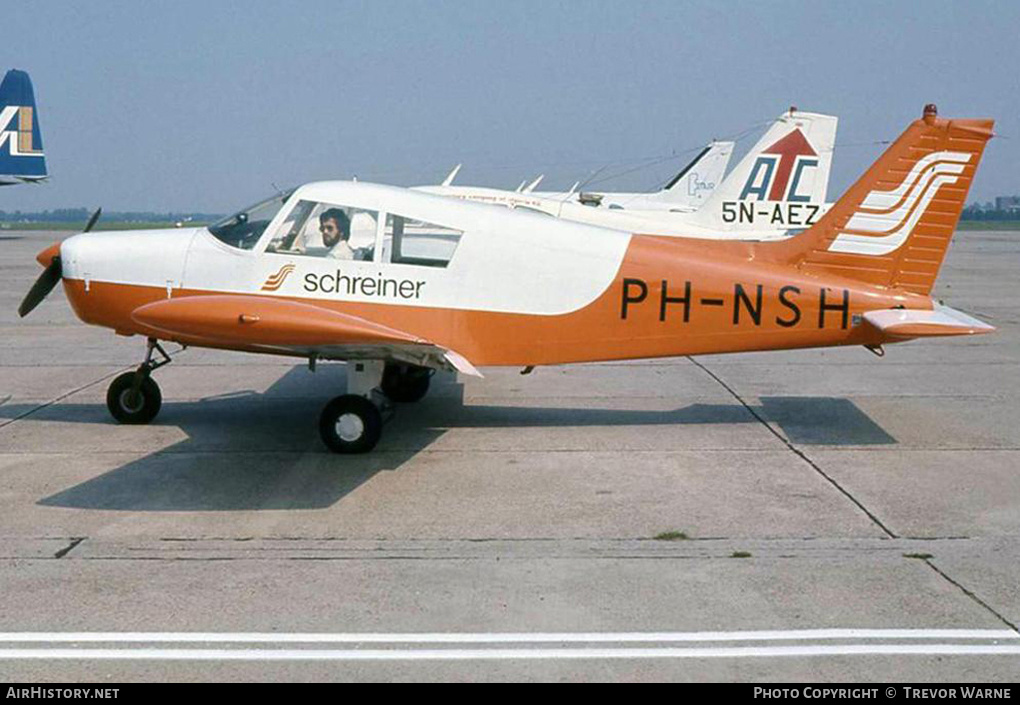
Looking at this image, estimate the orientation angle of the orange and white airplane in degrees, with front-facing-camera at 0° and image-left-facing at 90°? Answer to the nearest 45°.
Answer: approximately 90°
